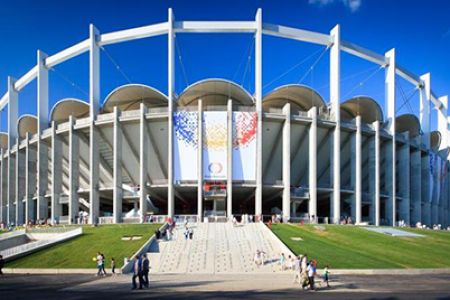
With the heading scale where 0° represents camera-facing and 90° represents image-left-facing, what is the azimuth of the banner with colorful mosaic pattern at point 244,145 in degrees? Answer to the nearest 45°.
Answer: approximately 0°

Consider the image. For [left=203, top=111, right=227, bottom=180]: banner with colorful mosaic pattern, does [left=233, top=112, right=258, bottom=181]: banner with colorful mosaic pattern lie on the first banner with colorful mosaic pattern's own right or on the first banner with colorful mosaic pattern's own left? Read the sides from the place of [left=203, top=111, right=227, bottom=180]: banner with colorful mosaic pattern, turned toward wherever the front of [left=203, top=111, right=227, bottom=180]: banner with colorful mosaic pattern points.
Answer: on the first banner with colorful mosaic pattern's own left

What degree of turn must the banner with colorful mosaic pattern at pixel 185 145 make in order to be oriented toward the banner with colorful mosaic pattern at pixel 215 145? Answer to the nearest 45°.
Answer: approximately 90° to its left

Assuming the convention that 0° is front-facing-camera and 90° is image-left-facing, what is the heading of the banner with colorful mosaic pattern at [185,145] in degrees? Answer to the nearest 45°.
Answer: approximately 0°

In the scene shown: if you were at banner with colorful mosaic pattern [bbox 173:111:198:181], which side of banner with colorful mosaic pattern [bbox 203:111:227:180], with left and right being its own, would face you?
right
